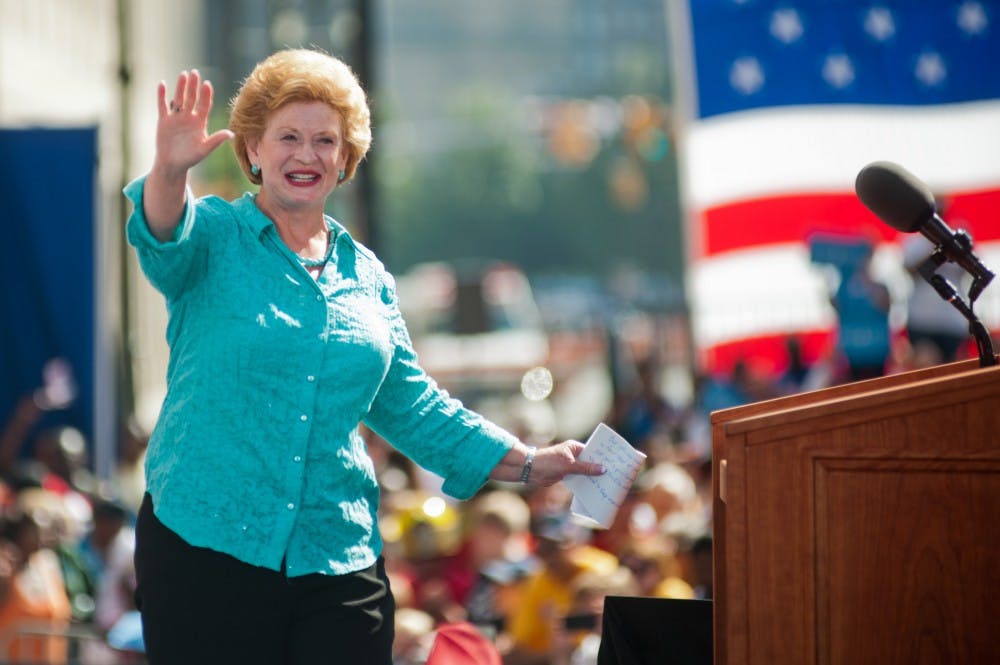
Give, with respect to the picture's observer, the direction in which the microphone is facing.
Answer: facing to the left of the viewer

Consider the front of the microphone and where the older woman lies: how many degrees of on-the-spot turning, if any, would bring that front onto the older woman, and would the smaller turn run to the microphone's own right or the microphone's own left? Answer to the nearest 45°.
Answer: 0° — it already faces them

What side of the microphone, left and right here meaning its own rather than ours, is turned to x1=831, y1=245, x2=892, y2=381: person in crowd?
right

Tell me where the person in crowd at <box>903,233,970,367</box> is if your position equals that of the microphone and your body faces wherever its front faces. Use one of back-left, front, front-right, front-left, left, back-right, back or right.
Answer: right

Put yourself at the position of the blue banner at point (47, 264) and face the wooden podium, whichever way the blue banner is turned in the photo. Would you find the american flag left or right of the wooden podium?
left
